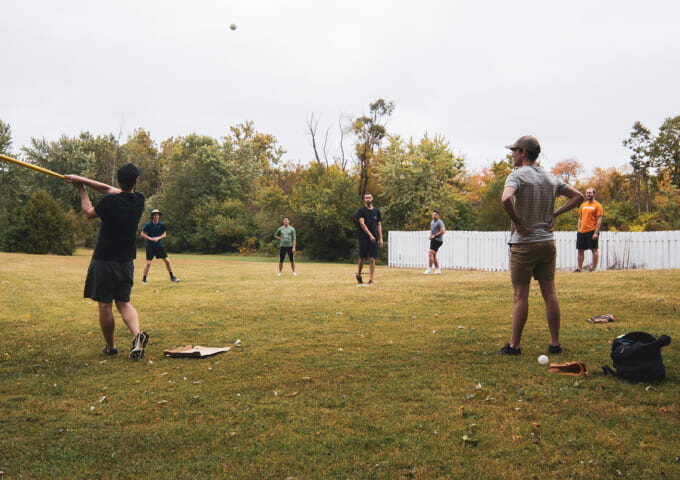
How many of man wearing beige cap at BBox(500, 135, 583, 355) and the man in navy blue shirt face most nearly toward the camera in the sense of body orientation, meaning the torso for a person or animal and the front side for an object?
1

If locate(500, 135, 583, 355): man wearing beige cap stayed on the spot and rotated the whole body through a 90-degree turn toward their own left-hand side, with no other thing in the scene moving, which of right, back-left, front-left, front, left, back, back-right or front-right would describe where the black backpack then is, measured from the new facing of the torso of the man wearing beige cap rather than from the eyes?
left

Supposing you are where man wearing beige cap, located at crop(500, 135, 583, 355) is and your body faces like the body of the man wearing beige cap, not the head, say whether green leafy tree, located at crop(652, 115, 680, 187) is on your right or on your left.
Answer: on your right

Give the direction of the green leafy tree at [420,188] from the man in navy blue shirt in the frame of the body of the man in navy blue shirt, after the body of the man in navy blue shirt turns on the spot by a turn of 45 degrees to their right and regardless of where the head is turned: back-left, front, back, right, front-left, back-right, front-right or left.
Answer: back

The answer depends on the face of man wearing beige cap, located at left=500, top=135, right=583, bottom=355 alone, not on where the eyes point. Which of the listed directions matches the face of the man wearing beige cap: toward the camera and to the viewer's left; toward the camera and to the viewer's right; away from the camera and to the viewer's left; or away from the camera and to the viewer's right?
away from the camera and to the viewer's left

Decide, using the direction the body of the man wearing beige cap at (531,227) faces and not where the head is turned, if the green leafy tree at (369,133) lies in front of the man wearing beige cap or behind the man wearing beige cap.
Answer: in front

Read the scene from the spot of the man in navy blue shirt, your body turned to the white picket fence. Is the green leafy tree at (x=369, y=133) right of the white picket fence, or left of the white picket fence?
left

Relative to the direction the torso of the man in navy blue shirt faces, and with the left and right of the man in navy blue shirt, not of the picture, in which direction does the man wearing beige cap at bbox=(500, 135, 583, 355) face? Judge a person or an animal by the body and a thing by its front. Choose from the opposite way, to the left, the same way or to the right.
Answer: the opposite way

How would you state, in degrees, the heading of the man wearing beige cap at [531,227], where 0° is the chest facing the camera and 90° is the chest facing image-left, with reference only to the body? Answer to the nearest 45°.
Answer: approximately 135°

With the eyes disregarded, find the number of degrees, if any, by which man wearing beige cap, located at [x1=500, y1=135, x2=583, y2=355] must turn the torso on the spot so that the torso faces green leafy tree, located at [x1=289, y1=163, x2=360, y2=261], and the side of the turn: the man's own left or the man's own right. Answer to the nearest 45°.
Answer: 0° — they already face it

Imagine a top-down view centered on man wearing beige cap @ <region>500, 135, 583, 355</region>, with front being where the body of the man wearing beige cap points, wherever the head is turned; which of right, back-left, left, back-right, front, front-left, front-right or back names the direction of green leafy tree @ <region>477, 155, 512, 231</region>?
front-right

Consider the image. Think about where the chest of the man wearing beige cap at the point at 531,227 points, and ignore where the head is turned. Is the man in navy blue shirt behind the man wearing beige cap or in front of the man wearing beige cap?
in front
